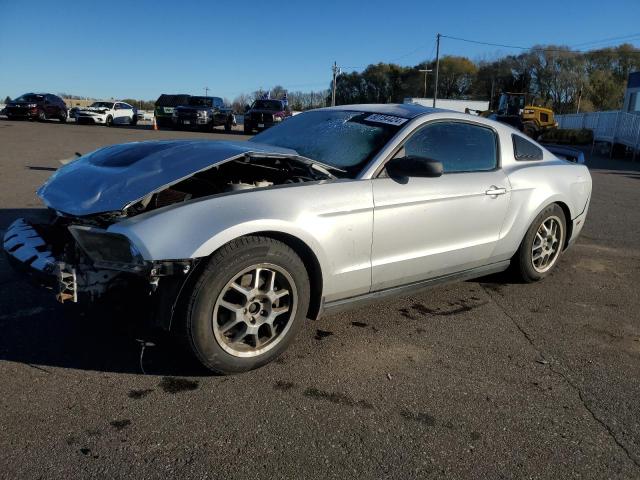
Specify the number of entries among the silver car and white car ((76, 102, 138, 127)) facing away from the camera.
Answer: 0

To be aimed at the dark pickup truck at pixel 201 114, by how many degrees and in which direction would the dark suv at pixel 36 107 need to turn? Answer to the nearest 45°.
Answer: approximately 90° to its left

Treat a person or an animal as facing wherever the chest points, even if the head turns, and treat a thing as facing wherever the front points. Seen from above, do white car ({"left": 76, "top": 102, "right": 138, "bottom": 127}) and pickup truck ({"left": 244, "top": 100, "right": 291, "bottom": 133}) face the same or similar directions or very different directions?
same or similar directions

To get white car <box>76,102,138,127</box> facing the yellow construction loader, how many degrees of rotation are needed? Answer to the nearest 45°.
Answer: approximately 135° to its left

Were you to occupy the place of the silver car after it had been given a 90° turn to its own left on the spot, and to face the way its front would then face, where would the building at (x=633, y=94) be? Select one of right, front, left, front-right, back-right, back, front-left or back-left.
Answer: left

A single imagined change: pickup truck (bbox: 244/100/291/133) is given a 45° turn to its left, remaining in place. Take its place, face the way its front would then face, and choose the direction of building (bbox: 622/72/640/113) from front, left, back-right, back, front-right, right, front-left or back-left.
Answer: left

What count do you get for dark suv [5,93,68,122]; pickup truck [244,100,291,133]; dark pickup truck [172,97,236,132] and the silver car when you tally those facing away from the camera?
0

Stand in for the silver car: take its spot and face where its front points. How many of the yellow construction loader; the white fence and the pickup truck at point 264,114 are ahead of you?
0

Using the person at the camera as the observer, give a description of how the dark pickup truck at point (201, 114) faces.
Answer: facing the viewer and to the left of the viewer

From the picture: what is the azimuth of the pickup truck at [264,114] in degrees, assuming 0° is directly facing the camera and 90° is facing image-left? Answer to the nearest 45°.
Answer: approximately 45°

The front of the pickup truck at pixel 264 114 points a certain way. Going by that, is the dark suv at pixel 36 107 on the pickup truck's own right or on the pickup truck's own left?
on the pickup truck's own right

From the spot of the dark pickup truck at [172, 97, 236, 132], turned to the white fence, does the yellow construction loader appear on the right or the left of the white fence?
left

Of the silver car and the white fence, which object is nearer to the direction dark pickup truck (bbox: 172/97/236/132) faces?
the silver car

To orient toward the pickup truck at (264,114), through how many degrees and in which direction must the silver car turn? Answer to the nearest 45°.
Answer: approximately 135° to its right

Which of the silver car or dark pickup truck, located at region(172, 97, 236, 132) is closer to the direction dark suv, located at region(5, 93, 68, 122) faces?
the silver car

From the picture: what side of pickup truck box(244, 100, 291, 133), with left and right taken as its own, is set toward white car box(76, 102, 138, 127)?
right

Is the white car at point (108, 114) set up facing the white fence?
no

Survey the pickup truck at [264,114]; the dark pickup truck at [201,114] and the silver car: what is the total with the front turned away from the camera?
0
